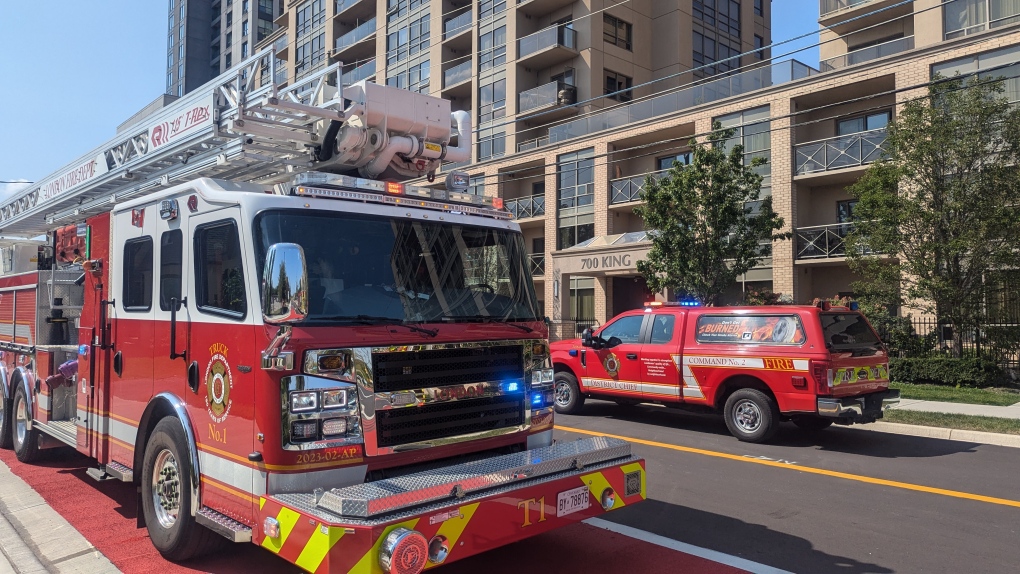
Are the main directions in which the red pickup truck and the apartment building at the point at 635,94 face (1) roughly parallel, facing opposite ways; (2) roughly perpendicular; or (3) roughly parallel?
roughly perpendicular

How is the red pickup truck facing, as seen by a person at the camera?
facing away from the viewer and to the left of the viewer

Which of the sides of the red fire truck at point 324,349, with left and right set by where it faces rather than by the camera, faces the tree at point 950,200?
left

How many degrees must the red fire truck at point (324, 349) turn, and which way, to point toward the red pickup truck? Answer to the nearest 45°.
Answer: approximately 90° to its left

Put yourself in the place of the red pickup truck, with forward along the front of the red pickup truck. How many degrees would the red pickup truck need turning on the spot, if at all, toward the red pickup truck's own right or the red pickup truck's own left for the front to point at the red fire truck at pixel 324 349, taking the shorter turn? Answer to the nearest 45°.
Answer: approximately 90° to the red pickup truck's own left

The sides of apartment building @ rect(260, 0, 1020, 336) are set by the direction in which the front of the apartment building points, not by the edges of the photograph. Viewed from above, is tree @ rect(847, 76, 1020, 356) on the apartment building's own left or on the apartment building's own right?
on the apartment building's own left

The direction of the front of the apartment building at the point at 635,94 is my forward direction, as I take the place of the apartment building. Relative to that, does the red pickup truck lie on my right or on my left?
on my left

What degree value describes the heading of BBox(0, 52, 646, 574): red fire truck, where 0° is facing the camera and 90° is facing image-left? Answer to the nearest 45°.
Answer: approximately 315°

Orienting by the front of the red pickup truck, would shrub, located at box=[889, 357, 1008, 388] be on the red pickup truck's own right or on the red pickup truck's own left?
on the red pickup truck's own right

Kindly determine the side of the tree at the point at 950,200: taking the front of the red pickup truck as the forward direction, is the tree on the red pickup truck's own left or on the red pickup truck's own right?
on the red pickup truck's own right

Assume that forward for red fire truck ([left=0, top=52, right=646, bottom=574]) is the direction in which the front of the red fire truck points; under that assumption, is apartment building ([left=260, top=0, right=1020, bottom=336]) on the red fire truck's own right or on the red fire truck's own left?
on the red fire truck's own left

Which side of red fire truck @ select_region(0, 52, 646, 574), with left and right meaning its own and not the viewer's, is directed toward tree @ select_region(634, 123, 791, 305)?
left

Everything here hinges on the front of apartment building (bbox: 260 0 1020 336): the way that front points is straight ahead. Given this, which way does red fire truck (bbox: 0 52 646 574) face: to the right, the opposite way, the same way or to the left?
to the left

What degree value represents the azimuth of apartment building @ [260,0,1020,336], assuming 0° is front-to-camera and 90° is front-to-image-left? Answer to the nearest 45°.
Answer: approximately 45°
